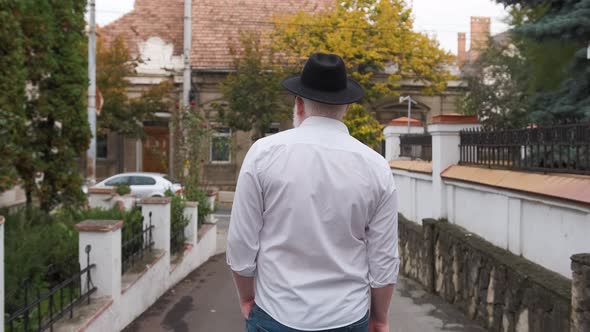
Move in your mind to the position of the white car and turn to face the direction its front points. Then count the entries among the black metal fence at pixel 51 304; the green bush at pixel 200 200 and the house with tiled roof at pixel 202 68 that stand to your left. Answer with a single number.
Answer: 2

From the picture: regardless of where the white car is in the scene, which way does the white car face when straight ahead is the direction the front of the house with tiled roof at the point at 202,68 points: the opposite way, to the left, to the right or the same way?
to the right

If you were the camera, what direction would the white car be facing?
facing to the left of the viewer

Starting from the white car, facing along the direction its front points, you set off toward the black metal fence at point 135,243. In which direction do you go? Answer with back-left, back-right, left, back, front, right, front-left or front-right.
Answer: left

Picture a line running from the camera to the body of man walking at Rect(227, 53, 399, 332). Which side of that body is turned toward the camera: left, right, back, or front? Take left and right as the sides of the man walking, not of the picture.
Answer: back

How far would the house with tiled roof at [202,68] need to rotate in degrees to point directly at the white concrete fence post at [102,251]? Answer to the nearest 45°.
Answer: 0° — it already faces it

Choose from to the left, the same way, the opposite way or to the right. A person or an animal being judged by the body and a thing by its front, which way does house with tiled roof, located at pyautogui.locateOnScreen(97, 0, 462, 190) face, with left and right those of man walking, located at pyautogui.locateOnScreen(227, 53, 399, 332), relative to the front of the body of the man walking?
the opposite way

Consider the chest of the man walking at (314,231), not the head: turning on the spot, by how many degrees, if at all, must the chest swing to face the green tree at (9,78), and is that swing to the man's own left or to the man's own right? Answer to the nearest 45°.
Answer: approximately 45° to the man's own left
